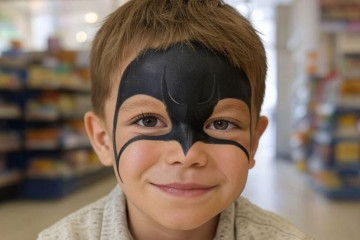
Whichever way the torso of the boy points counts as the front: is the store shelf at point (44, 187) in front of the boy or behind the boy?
behind

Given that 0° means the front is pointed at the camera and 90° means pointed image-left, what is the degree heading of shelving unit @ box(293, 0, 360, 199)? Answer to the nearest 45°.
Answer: approximately 45°

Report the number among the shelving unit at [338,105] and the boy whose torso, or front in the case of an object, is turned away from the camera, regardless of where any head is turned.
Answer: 0

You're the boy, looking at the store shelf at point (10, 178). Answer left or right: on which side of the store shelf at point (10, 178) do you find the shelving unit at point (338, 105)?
right

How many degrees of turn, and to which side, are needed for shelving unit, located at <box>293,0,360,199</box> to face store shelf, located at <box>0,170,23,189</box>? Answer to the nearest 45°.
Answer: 0° — it already faces it

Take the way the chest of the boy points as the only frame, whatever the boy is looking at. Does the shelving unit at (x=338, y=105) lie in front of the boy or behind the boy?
behind
